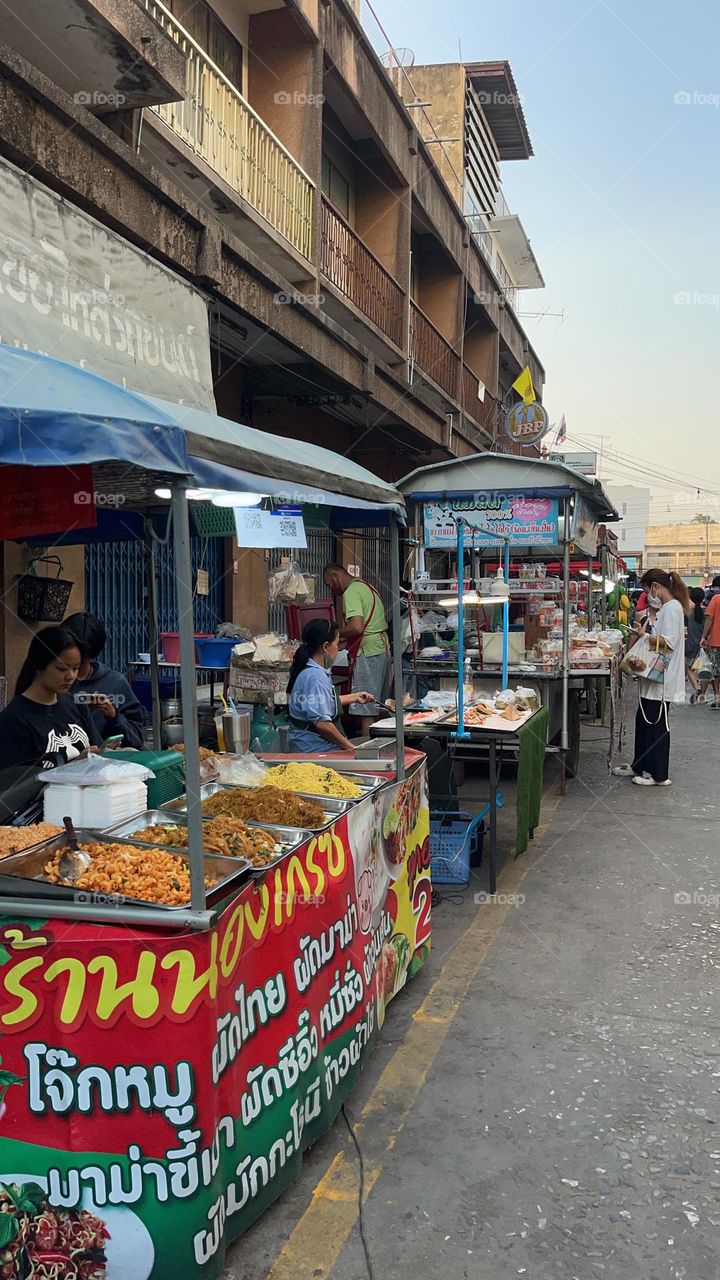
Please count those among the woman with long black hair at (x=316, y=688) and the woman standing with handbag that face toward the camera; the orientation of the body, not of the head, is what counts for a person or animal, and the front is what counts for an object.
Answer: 0

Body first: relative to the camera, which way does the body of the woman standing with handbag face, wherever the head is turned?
to the viewer's left

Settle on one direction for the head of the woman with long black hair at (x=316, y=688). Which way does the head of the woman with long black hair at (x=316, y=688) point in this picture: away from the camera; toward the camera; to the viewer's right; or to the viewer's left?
to the viewer's right

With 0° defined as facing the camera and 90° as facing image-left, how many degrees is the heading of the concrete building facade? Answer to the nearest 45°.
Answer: approximately 315°

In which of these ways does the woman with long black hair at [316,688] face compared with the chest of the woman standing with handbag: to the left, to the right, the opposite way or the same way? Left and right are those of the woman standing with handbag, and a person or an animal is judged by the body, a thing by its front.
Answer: the opposite way
